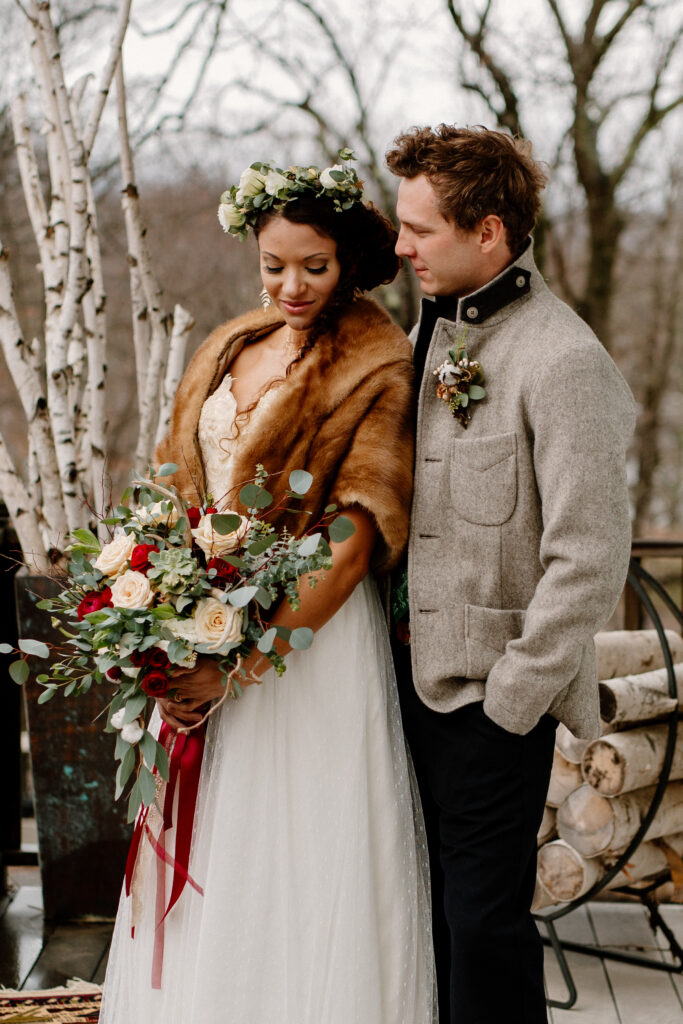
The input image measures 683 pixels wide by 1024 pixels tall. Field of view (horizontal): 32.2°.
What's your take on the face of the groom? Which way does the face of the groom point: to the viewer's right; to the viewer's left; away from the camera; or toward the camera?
to the viewer's left

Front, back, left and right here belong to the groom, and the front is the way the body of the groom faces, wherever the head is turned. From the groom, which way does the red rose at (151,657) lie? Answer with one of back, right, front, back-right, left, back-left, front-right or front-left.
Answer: front-right

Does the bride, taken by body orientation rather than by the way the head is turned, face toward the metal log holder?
no

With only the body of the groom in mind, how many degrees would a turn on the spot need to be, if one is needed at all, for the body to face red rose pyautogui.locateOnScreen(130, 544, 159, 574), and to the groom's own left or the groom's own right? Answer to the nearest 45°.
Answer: approximately 45° to the groom's own right

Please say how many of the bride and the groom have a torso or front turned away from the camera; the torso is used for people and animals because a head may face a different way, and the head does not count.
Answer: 0

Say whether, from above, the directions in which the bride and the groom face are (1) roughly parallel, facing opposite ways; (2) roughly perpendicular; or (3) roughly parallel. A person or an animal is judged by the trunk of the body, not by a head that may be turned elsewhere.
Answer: roughly parallel

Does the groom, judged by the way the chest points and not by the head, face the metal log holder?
no

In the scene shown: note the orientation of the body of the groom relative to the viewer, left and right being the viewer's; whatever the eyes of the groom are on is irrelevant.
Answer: facing the viewer and to the left of the viewer
